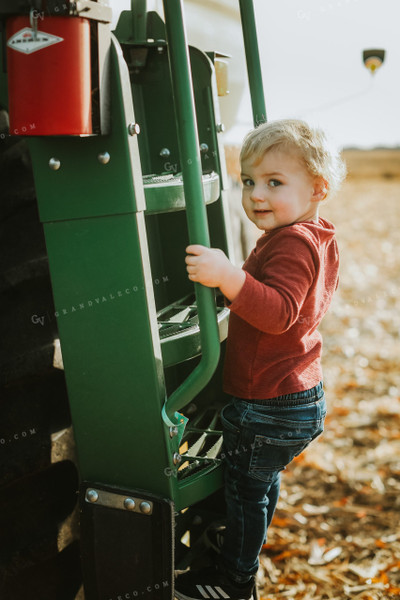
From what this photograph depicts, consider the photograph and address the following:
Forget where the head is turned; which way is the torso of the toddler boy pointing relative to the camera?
to the viewer's left
